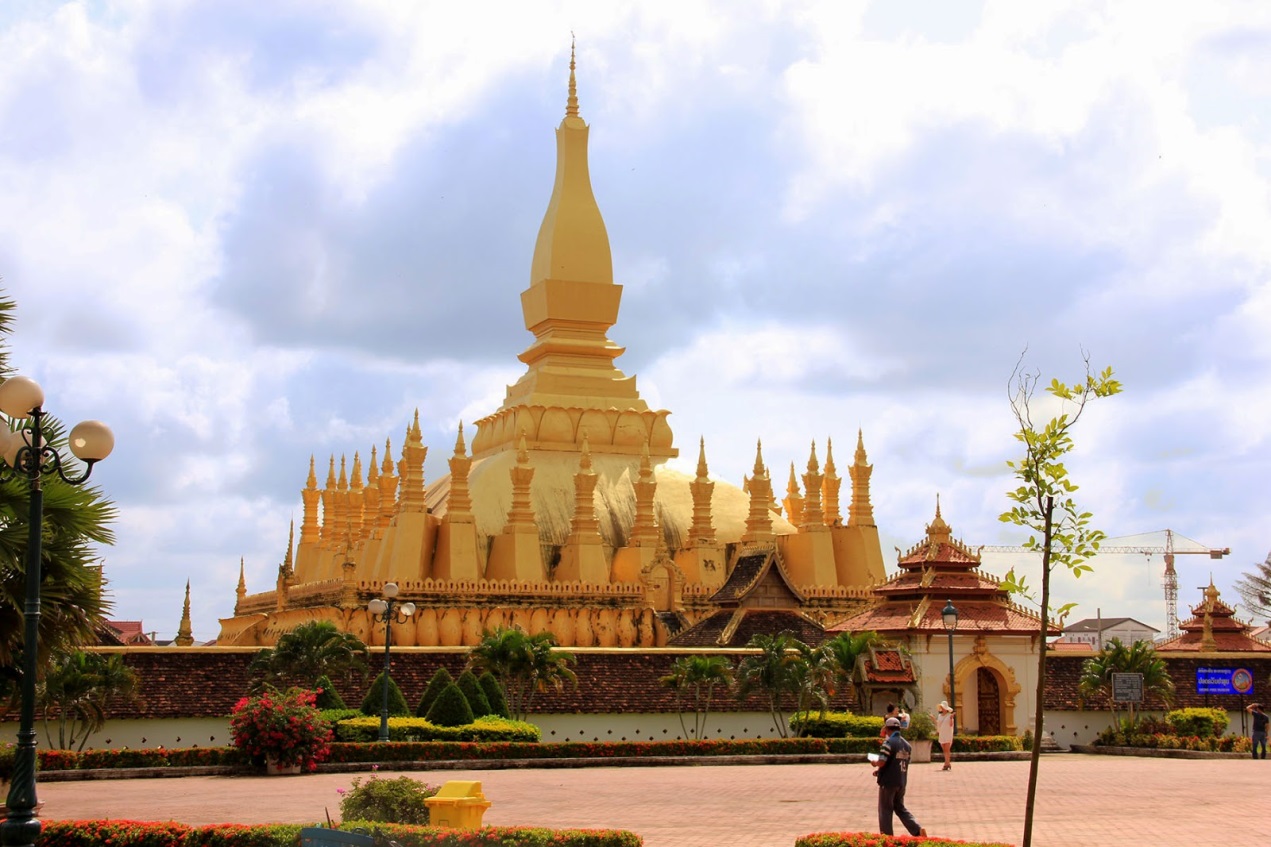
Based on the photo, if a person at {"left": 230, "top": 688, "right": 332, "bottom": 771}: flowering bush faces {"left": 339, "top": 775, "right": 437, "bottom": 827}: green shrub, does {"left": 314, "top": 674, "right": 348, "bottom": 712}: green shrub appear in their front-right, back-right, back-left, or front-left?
back-left

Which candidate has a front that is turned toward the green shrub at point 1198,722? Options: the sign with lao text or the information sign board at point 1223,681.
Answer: the information sign board

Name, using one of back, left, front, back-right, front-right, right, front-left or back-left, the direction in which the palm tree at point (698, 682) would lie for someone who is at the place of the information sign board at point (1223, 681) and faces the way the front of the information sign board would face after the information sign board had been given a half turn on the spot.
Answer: back-left

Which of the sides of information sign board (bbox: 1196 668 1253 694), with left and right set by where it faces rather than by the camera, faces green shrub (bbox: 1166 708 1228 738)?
front

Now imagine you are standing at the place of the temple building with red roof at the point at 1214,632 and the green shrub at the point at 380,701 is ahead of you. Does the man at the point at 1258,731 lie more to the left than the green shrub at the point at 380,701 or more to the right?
left

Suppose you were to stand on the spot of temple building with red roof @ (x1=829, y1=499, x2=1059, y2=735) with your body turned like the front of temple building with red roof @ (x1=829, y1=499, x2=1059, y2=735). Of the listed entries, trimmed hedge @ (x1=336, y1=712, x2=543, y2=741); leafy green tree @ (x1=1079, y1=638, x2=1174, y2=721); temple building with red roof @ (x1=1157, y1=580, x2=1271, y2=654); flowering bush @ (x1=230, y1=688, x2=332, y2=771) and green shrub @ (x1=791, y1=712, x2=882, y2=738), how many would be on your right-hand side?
3

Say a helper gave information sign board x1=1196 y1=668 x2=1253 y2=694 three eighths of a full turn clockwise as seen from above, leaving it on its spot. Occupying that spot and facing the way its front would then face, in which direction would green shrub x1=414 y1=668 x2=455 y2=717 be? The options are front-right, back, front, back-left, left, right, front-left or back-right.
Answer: left

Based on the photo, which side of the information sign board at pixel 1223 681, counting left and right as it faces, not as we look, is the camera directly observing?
front

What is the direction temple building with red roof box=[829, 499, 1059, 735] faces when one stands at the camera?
facing the viewer and to the right of the viewer

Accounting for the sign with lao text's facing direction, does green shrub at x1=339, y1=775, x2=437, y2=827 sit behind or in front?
in front

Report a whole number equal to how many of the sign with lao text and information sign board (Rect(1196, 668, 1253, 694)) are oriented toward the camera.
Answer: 2

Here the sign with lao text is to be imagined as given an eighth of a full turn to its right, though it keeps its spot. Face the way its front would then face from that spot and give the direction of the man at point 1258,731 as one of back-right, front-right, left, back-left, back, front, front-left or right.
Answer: left
